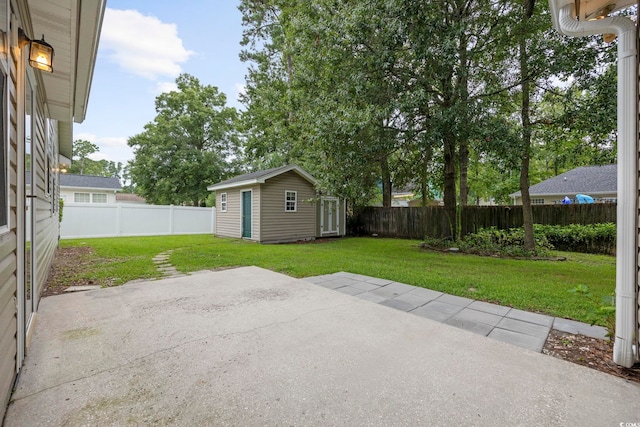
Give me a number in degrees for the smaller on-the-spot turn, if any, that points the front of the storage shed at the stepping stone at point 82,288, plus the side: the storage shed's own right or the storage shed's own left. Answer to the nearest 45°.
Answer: approximately 45° to the storage shed's own left

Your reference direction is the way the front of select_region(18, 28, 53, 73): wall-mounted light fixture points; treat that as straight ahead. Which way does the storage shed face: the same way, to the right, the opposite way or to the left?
the opposite way

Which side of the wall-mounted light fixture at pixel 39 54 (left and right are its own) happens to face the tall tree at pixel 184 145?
left

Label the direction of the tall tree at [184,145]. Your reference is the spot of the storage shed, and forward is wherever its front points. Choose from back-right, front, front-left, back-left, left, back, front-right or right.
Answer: right

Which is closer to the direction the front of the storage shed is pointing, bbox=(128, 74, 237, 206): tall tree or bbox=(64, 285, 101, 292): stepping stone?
the stepping stone

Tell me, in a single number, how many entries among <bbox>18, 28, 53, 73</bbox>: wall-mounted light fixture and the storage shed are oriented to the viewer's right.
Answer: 1

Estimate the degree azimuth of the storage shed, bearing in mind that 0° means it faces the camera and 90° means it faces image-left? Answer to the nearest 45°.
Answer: approximately 45°

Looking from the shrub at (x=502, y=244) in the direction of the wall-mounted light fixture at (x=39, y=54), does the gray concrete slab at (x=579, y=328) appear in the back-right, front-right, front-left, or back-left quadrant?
front-left

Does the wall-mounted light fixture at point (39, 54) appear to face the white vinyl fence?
no

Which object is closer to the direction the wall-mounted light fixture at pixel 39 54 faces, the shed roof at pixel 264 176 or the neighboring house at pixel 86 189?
the shed roof

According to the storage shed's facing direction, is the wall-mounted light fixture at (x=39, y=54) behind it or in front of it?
in front

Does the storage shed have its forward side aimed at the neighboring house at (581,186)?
no

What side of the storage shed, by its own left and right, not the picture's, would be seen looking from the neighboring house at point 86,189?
right

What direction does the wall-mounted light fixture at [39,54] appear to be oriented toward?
to the viewer's right

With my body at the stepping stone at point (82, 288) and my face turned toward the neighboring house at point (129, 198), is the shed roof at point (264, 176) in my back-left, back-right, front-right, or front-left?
front-right

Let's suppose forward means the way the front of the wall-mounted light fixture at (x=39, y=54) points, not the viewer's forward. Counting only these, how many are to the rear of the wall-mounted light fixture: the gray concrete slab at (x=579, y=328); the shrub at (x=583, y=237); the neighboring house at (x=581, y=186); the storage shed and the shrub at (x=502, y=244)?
0

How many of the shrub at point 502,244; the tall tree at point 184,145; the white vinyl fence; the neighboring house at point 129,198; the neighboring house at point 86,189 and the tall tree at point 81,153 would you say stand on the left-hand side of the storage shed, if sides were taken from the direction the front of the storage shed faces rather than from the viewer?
1

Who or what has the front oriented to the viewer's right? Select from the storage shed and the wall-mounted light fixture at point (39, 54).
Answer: the wall-mounted light fixture

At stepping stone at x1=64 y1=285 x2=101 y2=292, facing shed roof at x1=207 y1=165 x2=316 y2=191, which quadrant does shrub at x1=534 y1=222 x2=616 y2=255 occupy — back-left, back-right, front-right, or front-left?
front-right

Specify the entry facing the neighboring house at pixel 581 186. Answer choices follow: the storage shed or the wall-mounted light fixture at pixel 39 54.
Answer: the wall-mounted light fixture

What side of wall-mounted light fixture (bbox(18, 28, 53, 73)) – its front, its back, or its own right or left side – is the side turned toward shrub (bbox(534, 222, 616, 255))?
front

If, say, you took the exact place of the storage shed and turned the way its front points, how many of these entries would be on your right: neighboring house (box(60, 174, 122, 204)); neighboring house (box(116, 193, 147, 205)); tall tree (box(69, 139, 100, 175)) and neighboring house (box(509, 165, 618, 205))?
3
